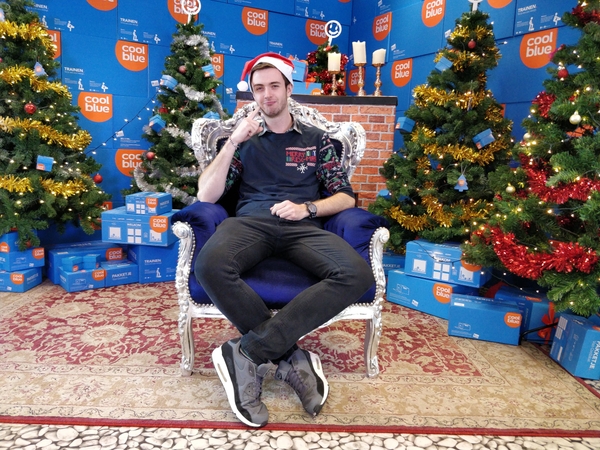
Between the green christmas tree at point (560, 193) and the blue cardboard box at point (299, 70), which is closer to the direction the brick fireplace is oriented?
the green christmas tree

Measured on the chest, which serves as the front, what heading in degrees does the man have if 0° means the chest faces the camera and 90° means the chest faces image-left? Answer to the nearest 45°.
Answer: approximately 0°

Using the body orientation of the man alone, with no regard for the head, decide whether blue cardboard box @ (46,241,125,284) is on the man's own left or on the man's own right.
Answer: on the man's own right

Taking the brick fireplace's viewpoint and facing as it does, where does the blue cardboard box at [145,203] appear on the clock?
The blue cardboard box is roughly at 2 o'clock from the brick fireplace.

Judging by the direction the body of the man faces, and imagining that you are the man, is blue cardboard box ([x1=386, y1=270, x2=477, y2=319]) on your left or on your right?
on your left

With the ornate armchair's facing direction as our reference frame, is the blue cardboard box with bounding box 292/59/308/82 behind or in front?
behind

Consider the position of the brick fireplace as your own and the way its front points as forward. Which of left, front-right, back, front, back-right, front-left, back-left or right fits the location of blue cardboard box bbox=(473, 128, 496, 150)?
front-left

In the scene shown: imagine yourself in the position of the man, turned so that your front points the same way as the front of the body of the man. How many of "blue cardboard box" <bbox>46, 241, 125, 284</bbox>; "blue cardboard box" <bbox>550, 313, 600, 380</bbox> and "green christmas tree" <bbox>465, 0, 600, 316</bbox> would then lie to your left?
2

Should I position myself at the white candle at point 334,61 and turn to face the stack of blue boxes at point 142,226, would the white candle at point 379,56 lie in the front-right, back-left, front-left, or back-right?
back-left

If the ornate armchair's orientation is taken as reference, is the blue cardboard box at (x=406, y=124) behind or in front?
behind
